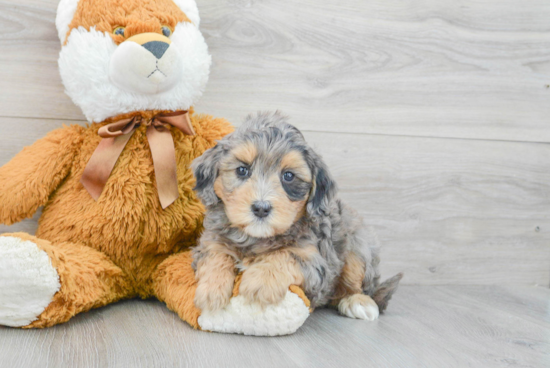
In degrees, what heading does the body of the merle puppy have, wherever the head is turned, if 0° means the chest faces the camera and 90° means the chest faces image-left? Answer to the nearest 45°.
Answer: approximately 45°

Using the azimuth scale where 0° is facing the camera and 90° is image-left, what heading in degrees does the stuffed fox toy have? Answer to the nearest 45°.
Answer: approximately 0°

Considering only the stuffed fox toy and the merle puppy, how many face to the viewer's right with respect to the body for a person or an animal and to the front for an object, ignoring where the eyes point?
0
